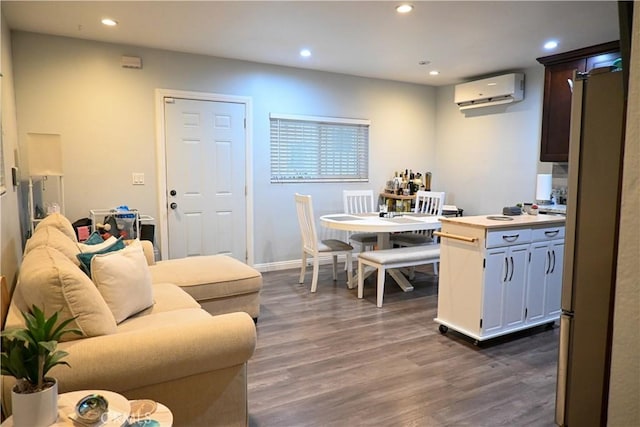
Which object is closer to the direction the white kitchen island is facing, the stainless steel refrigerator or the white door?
the stainless steel refrigerator

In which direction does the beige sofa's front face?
to the viewer's right

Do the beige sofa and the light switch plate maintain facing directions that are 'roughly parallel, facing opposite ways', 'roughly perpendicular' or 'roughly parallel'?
roughly perpendicular

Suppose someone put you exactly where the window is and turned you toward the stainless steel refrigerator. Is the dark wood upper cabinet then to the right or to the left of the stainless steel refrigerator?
left
